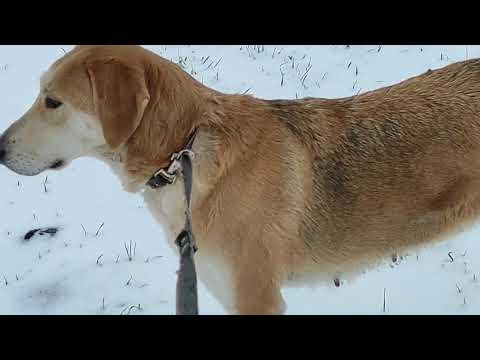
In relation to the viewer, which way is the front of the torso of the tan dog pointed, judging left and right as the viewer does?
facing to the left of the viewer
